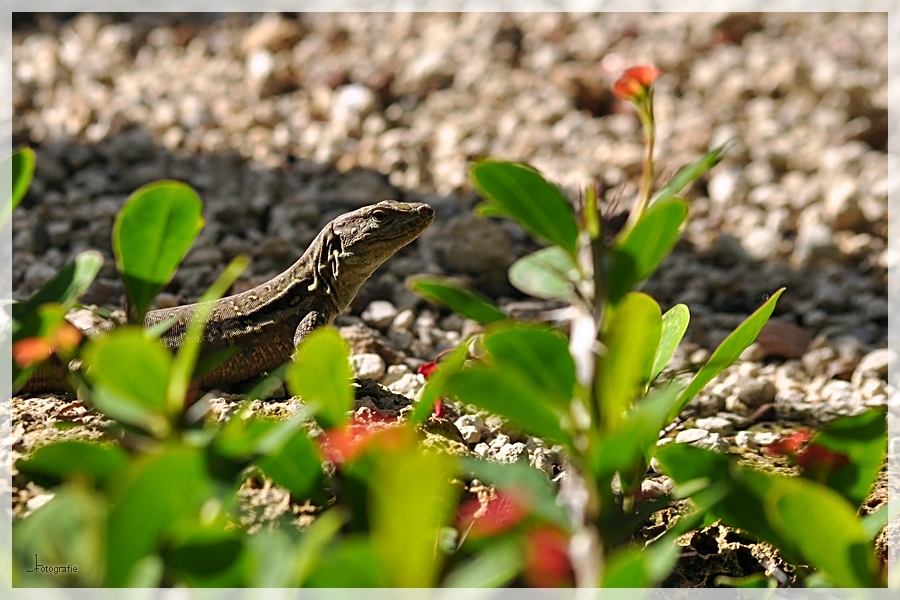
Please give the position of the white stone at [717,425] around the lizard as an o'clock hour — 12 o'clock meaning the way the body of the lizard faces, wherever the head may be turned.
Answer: The white stone is roughly at 1 o'clock from the lizard.

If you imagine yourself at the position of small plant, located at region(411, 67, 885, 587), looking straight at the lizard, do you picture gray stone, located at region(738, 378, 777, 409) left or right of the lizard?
right

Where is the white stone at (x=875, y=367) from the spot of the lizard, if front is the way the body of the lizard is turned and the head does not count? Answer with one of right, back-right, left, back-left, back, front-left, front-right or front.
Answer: front

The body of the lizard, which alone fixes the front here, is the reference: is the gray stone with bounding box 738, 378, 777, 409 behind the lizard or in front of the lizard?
in front

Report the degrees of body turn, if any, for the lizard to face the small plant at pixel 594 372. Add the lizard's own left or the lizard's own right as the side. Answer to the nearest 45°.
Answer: approximately 90° to the lizard's own right

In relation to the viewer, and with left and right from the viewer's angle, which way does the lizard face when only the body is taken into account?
facing to the right of the viewer

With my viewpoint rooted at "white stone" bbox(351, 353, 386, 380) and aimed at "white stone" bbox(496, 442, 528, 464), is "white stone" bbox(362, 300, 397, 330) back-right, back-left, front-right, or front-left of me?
back-left
